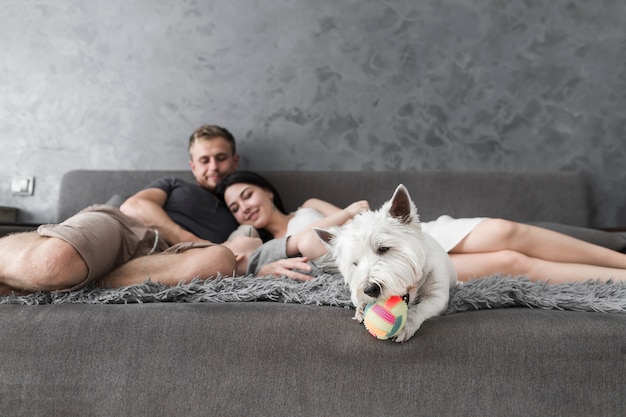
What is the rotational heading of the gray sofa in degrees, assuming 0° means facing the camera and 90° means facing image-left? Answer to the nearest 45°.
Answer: approximately 0°

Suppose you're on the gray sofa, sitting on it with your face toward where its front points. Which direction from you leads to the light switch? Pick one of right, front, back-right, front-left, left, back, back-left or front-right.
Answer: back-right

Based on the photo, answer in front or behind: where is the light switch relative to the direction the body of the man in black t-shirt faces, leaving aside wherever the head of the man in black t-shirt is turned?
behind

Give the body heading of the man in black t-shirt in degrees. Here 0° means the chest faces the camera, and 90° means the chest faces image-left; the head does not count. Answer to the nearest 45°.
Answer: approximately 0°
